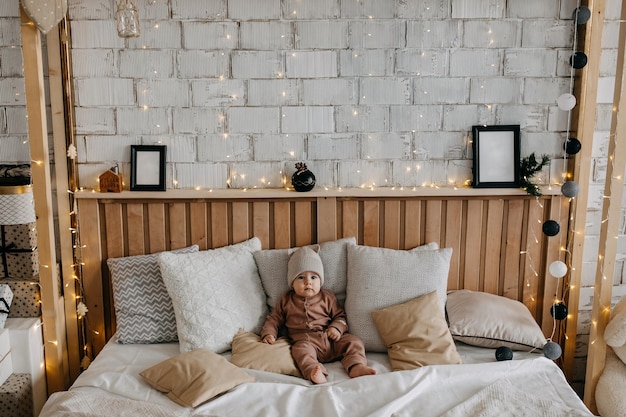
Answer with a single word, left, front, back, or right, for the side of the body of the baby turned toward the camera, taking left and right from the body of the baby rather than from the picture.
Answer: front

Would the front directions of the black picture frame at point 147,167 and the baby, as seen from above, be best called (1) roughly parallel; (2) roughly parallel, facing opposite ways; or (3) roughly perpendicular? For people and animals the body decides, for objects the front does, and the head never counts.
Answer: roughly parallel

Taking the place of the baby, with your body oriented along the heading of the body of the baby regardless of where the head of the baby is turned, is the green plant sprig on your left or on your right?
on your left

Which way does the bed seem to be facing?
toward the camera

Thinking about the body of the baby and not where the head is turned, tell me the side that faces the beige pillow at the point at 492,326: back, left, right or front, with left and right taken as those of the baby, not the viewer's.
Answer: left

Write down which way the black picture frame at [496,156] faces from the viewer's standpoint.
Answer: facing the viewer

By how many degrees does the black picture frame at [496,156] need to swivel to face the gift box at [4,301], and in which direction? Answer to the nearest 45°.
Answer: approximately 45° to its right

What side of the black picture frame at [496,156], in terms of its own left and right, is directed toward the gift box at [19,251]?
right

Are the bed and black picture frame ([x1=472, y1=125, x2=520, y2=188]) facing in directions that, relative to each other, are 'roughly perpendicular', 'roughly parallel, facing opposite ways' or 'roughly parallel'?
roughly parallel

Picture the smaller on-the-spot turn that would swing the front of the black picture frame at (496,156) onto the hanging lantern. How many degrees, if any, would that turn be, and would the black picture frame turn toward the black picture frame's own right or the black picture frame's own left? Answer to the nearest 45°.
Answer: approximately 45° to the black picture frame's own right

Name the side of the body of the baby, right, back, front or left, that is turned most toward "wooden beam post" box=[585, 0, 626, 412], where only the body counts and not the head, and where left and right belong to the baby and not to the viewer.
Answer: left

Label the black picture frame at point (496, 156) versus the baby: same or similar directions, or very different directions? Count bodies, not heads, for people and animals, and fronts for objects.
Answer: same or similar directions
